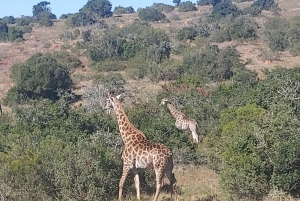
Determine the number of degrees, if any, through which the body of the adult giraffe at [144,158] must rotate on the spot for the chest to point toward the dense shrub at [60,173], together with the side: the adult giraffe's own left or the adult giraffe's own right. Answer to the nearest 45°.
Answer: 0° — it already faces it

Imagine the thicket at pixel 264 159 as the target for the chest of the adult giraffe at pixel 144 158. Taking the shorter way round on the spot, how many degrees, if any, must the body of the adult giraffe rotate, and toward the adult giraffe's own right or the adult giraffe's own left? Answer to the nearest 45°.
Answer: approximately 180°

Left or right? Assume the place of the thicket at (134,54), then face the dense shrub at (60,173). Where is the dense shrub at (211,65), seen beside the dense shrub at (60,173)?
left

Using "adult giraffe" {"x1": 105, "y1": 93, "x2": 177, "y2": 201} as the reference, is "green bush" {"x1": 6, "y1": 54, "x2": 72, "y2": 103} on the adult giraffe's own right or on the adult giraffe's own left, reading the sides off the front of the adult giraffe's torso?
on the adult giraffe's own right

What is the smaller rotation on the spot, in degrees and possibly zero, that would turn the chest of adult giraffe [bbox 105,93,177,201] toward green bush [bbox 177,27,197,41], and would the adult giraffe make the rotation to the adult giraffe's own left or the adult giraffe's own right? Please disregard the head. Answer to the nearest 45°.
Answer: approximately 90° to the adult giraffe's own right

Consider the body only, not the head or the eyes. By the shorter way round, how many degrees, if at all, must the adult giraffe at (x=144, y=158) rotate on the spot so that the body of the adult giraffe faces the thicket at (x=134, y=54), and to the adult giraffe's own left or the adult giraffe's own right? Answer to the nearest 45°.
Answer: approximately 90° to the adult giraffe's own right

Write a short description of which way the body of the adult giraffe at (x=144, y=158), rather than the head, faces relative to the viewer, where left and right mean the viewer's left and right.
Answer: facing to the left of the viewer

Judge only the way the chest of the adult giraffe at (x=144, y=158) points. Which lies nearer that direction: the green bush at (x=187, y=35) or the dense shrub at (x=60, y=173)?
the dense shrub

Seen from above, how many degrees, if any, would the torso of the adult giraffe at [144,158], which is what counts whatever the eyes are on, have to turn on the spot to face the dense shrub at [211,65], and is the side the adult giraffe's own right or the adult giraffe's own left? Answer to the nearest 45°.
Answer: approximately 90° to the adult giraffe's own right
